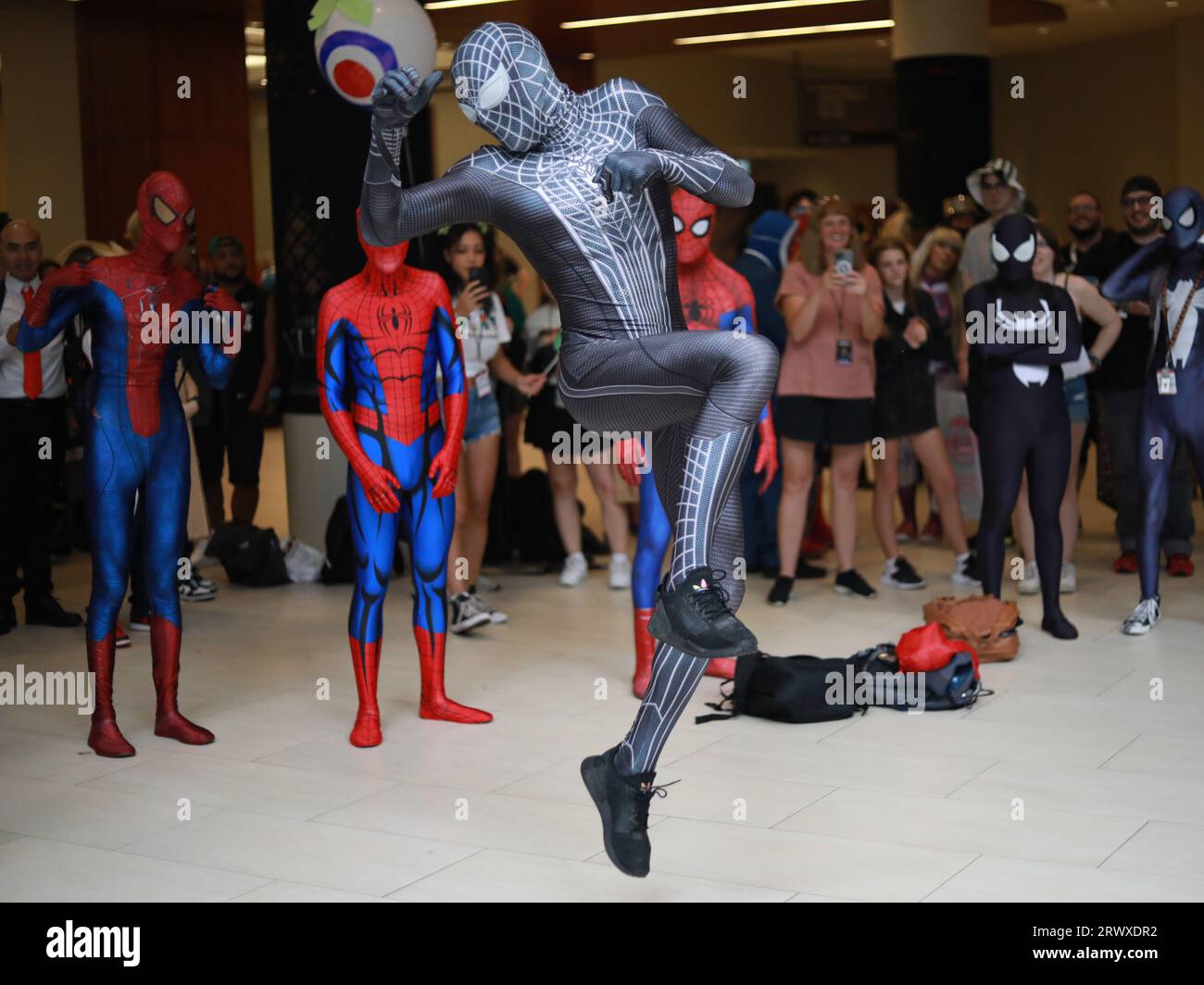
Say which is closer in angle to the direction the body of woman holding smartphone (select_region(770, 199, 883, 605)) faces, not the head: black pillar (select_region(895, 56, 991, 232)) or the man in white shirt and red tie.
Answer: the man in white shirt and red tie

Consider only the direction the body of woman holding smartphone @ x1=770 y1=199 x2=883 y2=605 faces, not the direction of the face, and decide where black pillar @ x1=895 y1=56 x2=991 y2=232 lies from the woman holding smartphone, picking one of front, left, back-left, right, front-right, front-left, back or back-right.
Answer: back

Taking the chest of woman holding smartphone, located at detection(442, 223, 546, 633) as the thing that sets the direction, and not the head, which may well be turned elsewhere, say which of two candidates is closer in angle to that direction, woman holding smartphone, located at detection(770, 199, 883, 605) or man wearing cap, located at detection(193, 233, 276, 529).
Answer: the woman holding smartphone

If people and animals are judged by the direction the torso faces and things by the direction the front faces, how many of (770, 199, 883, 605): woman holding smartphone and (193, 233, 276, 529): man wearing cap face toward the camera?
2

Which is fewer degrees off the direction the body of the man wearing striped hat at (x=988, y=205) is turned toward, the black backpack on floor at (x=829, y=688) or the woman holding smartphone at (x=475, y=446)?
the black backpack on floor
